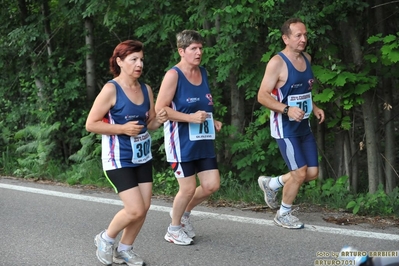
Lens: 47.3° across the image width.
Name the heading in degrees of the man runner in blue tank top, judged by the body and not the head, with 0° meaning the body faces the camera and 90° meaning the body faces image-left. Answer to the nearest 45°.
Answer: approximately 315°

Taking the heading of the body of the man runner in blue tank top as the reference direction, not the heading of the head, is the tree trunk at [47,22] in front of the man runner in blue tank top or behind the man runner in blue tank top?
behind

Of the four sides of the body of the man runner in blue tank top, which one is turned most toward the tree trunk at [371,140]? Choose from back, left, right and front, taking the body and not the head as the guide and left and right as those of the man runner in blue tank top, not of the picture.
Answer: left

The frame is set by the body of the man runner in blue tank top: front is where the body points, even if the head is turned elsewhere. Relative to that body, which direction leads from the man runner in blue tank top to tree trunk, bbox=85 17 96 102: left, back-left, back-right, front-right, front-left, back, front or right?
back
